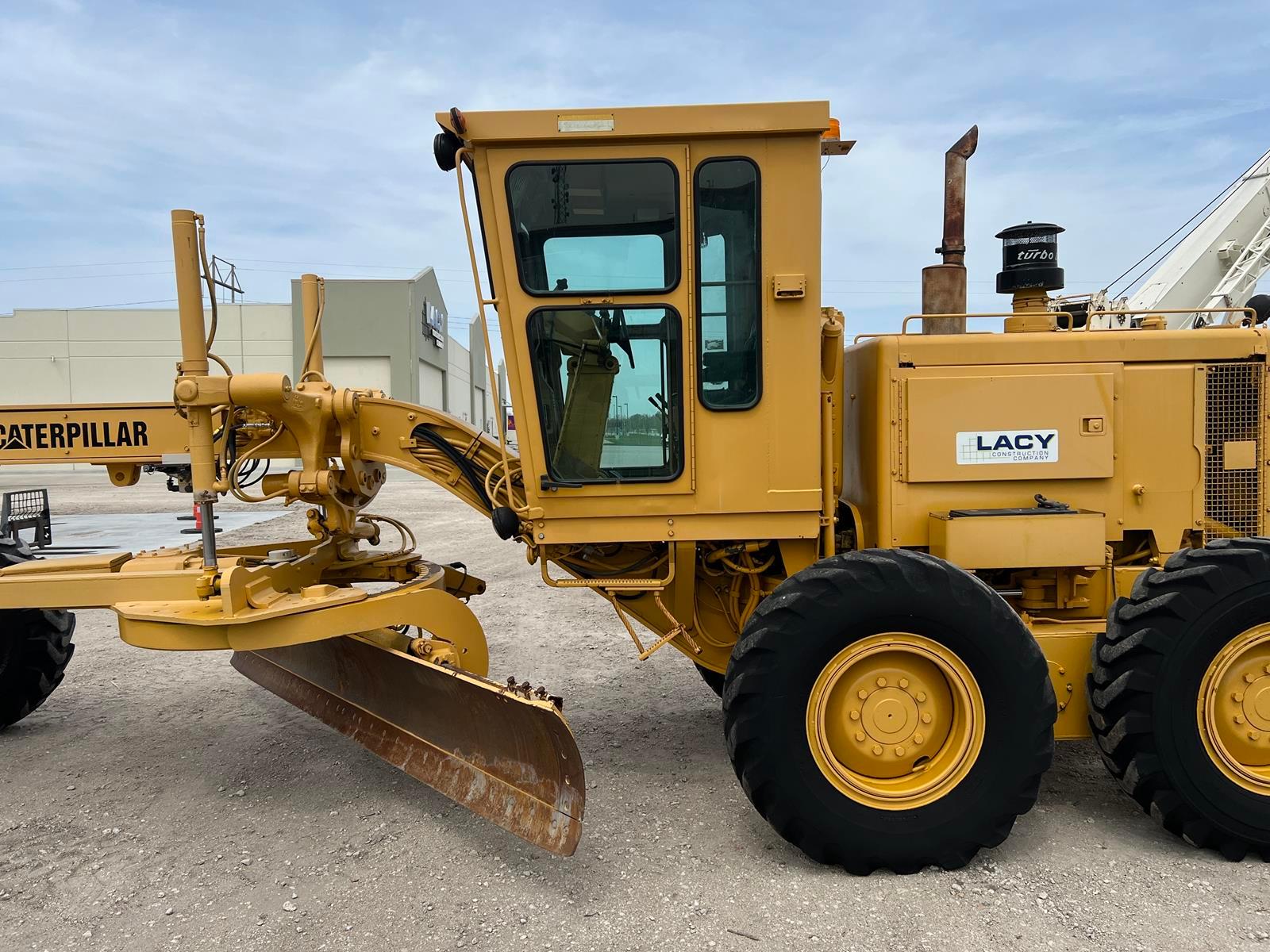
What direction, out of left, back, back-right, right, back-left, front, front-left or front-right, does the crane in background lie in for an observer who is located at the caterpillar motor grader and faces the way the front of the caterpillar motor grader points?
back-right

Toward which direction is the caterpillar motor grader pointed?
to the viewer's left
